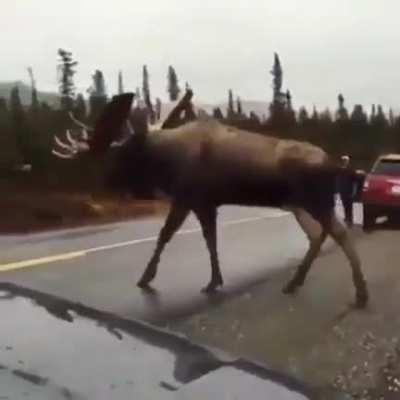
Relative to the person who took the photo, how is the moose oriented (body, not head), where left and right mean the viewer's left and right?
facing to the left of the viewer

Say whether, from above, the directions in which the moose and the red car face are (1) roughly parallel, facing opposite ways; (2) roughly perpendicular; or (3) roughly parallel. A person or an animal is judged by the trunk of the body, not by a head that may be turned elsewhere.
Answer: roughly perpendicular
